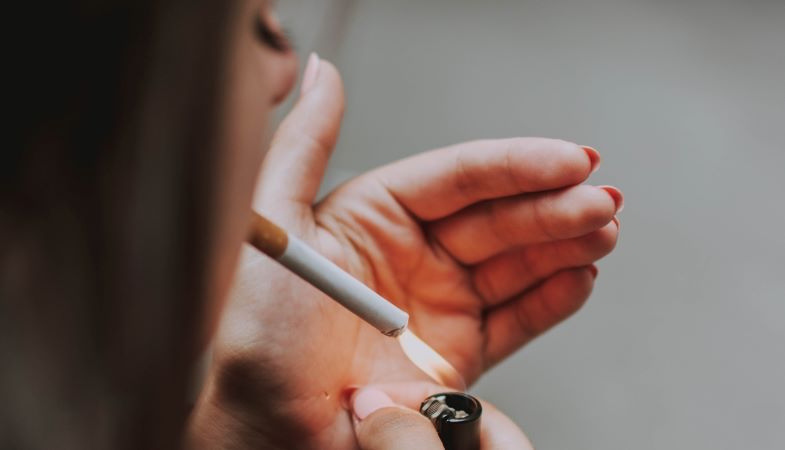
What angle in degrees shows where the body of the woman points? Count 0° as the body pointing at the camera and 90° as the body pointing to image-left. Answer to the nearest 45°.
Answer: approximately 270°
